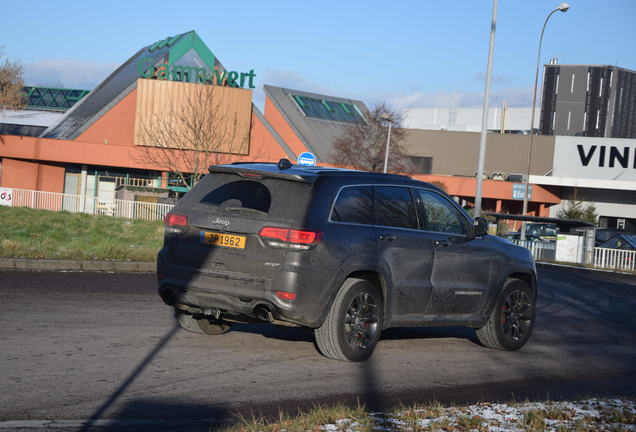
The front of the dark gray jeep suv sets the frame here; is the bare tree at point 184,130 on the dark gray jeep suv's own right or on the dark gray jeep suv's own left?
on the dark gray jeep suv's own left

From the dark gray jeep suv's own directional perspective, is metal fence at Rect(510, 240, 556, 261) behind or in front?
in front

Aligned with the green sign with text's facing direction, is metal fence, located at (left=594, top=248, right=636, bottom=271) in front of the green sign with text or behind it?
in front

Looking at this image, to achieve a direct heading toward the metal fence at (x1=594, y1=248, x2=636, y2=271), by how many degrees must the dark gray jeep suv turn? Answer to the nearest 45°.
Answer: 0° — it already faces it

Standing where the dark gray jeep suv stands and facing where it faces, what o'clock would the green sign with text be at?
The green sign with text is roughly at 10 o'clock from the dark gray jeep suv.

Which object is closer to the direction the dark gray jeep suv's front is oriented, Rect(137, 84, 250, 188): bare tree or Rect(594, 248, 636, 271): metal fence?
the metal fence

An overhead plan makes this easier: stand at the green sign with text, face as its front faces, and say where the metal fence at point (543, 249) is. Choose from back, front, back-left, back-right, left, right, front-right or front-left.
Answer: front-left

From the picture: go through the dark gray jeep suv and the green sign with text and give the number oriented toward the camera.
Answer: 1

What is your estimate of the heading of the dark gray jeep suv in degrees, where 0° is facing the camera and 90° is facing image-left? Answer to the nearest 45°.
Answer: approximately 225°
